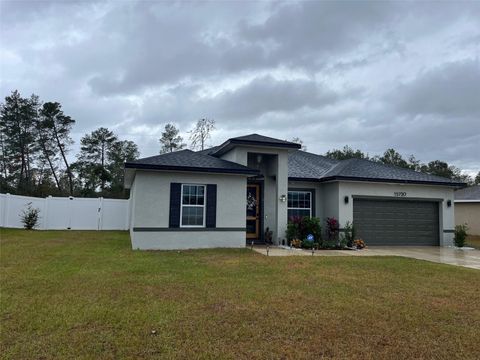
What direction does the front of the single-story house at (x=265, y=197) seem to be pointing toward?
toward the camera

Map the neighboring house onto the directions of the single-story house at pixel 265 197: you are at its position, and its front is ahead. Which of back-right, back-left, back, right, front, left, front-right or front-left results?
back-left

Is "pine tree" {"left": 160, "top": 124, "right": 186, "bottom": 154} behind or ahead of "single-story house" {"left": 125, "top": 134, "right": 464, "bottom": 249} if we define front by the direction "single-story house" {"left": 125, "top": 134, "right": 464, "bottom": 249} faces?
behind

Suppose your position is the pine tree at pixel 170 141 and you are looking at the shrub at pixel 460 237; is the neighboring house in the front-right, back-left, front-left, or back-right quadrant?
front-left

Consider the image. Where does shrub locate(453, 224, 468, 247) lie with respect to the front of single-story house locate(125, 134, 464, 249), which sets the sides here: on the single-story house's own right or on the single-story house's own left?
on the single-story house's own left

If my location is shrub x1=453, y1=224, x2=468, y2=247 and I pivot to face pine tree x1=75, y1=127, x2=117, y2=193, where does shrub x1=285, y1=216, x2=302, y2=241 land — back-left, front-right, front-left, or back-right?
front-left

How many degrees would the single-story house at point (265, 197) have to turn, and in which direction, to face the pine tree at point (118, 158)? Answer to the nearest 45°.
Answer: approximately 135° to its right

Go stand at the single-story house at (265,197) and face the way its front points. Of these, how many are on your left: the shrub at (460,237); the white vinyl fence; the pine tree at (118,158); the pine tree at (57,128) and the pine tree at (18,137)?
1

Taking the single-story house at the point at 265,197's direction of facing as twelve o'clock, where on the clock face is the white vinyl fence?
The white vinyl fence is roughly at 4 o'clock from the single-story house.
